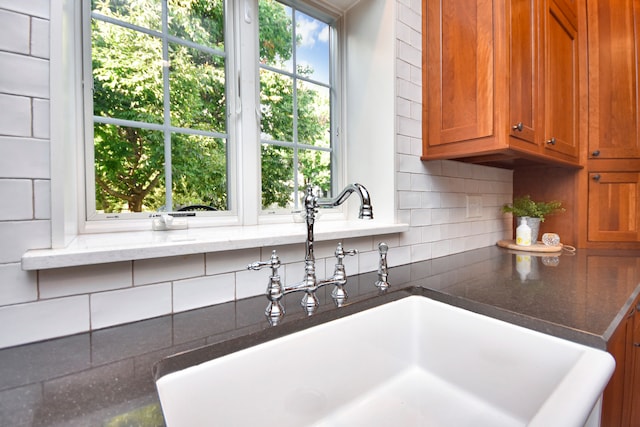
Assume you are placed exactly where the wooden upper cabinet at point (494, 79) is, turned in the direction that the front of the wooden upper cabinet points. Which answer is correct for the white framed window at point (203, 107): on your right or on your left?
on your right

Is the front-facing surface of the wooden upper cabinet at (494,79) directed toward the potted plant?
no

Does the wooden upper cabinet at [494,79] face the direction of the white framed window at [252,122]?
no

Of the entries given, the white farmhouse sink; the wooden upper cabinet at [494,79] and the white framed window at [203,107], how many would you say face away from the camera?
0

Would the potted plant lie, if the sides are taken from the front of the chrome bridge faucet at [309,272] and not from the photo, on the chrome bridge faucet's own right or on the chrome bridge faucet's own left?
on the chrome bridge faucet's own left

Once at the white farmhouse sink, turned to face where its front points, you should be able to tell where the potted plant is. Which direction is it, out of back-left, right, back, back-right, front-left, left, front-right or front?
left

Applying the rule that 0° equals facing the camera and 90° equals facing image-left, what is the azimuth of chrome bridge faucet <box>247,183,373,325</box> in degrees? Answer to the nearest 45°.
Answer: approximately 315°

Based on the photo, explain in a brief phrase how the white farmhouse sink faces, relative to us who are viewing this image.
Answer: facing the viewer and to the right of the viewer

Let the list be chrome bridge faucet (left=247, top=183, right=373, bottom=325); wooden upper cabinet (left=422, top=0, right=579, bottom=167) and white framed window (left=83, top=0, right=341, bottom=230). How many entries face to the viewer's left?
0

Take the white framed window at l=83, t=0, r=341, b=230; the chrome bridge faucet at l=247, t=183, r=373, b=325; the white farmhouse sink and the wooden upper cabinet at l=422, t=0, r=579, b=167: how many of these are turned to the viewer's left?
0

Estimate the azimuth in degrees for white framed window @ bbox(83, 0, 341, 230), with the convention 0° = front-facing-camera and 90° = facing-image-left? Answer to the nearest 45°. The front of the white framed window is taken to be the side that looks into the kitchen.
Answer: approximately 315°

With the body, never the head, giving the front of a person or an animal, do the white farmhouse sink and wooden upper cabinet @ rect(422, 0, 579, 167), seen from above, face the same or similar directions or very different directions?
same or similar directions

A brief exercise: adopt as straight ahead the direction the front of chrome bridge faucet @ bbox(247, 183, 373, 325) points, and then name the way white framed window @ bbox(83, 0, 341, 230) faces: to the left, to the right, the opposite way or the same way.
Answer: the same way
